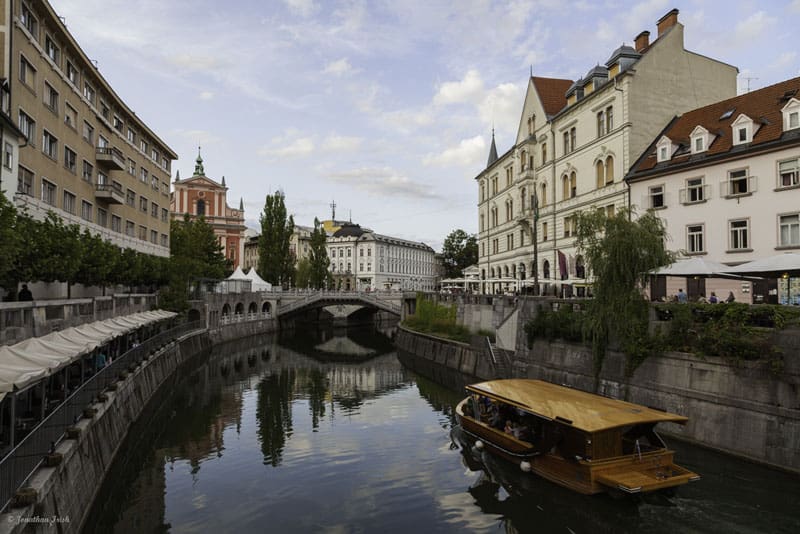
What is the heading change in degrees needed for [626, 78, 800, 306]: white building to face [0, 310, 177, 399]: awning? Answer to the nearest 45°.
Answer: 0° — it already faces it

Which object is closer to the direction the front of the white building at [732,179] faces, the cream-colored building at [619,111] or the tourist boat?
the tourist boat

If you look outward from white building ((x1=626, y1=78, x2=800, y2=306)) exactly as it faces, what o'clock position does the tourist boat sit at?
The tourist boat is roughly at 11 o'clock from the white building.

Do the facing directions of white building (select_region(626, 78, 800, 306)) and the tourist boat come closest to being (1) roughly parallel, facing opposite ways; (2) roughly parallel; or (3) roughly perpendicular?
roughly perpendicular

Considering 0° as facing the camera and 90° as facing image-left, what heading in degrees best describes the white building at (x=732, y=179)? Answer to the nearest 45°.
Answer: approximately 45°

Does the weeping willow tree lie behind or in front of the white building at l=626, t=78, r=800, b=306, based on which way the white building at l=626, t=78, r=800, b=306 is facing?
in front

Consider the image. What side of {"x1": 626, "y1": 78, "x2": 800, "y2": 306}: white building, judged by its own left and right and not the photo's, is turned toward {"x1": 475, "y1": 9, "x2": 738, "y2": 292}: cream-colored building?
right

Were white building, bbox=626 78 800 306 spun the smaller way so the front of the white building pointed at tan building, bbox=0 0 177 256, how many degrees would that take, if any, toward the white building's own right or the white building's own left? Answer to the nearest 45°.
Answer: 0° — it already faces it

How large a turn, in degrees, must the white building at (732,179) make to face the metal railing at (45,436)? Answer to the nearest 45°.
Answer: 0° — it already faces it
